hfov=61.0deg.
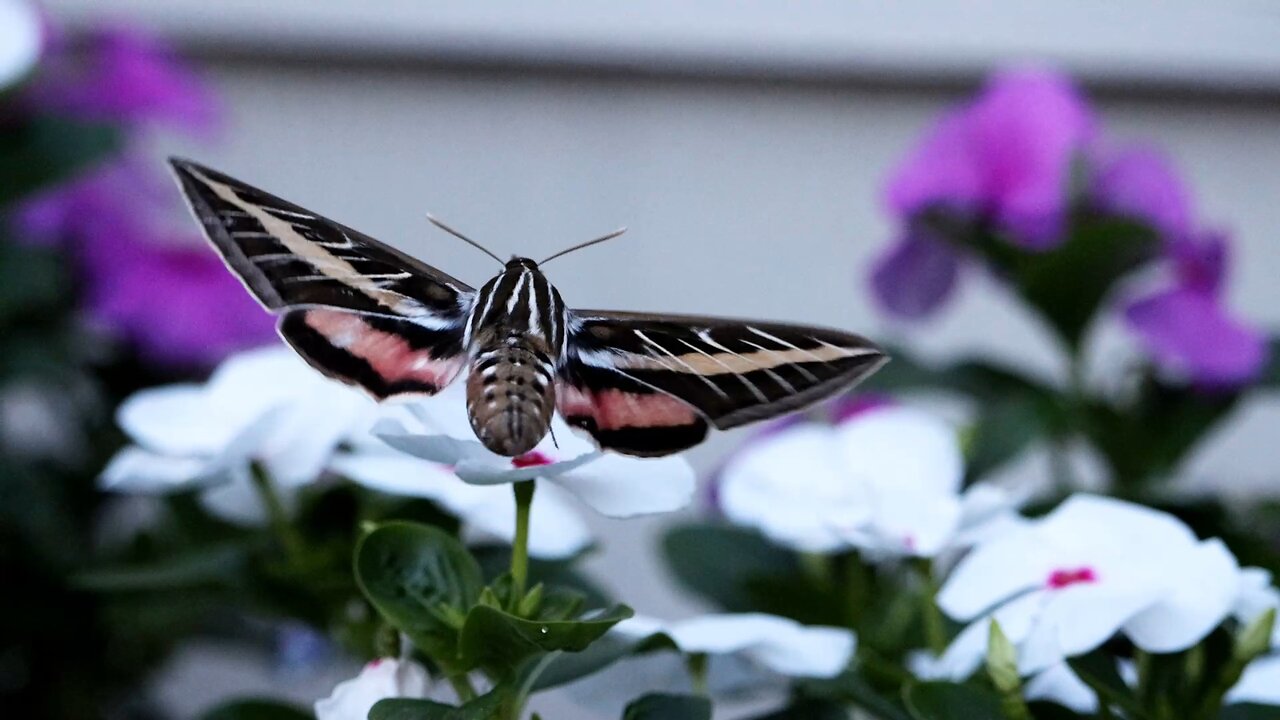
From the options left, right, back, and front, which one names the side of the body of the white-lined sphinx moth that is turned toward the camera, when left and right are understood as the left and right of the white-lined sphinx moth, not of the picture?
back
